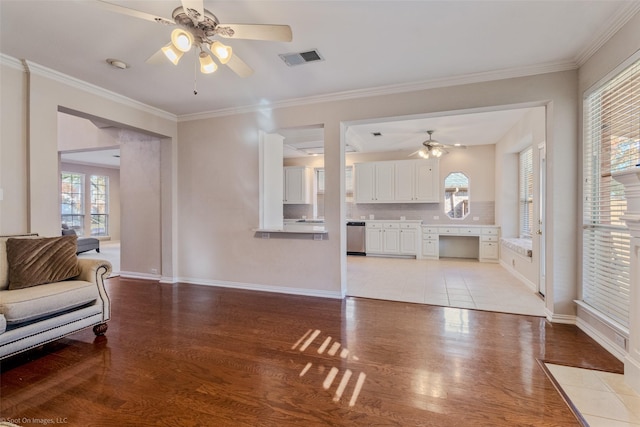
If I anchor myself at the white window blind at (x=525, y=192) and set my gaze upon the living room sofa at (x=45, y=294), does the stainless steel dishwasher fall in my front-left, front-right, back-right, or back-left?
front-right

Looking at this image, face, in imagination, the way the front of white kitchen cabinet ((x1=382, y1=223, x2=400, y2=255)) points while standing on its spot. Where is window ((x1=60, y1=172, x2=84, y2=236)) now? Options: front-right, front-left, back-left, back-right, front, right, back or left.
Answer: right

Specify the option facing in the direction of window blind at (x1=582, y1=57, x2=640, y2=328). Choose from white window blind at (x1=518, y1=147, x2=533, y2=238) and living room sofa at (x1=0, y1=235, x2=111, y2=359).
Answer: the living room sofa

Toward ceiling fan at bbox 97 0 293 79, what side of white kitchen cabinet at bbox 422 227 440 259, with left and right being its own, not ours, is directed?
front

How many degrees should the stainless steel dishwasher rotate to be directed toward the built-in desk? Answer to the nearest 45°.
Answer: approximately 90° to its left

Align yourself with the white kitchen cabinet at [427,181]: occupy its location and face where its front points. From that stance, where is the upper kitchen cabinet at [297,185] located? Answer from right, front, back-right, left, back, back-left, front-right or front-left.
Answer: right

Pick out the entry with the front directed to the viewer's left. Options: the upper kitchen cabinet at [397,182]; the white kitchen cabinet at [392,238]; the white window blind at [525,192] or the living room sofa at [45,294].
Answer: the white window blind

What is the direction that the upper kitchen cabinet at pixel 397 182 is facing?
toward the camera

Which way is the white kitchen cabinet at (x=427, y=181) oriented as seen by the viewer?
toward the camera

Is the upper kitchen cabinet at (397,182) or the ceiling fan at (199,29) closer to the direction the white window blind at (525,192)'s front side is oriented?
the upper kitchen cabinet

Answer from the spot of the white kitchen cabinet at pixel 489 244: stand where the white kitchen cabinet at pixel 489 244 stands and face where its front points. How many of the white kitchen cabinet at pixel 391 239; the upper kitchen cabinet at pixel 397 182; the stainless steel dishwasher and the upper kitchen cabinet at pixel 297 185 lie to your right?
4

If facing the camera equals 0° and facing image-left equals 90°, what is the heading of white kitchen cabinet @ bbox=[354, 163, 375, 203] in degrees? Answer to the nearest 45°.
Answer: approximately 0°

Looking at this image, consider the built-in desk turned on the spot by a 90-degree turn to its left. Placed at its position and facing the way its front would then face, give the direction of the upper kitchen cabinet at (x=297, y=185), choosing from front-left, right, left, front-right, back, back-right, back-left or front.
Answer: back

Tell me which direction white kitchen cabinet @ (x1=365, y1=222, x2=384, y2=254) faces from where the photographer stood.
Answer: facing the viewer

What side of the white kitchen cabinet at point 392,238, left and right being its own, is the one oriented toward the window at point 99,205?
right

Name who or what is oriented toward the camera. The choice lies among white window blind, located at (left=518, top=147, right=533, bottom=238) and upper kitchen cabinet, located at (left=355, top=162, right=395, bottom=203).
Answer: the upper kitchen cabinet

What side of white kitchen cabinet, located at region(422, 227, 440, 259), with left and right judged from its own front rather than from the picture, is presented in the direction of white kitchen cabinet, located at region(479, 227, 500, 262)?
left

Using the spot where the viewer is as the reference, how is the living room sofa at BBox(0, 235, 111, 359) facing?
facing the viewer and to the right of the viewer

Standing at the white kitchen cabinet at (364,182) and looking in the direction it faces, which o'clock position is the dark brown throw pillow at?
The dark brown throw pillow is roughly at 1 o'clock from the white kitchen cabinet.

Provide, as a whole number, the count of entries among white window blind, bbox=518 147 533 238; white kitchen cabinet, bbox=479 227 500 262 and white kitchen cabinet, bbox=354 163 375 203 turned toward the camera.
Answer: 2

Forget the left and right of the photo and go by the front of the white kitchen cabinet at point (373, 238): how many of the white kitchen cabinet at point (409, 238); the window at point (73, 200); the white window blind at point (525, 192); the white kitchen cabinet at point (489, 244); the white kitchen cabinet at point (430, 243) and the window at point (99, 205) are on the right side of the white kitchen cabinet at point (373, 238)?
2
